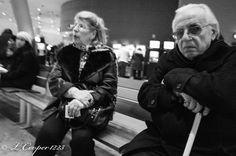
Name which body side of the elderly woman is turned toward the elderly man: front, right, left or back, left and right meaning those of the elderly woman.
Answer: left

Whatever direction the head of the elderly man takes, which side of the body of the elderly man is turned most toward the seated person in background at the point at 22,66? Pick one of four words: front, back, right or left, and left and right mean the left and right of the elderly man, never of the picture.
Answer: right

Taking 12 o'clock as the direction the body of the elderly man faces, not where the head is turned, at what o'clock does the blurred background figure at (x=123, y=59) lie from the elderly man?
The blurred background figure is roughly at 4 o'clock from the elderly man.

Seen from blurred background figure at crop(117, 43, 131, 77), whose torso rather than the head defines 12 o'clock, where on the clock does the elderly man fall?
The elderly man is roughly at 6 o'clock from the blurred background figure.

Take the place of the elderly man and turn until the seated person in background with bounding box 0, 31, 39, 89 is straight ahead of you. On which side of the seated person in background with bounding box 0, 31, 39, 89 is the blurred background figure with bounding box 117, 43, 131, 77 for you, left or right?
right

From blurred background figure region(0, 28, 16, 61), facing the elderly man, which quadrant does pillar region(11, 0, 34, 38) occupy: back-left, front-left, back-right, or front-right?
back-left

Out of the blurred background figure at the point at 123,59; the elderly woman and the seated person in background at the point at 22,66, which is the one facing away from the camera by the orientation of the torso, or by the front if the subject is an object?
the blurred background figure
